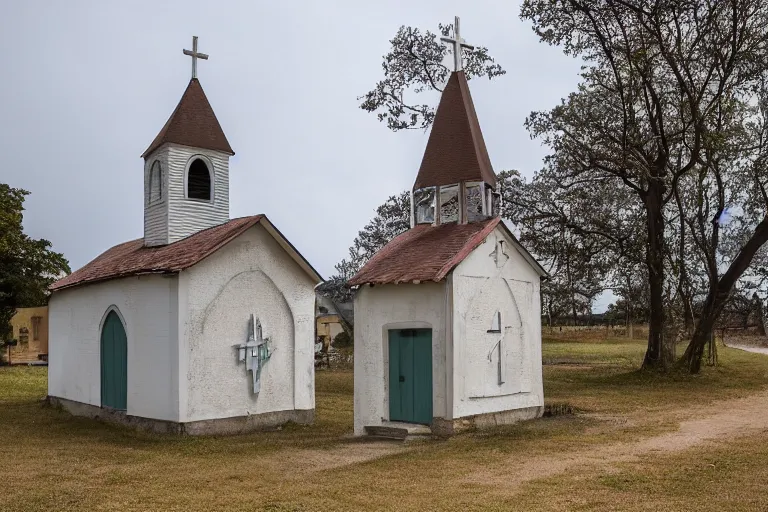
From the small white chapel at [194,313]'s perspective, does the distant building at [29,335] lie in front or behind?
behind

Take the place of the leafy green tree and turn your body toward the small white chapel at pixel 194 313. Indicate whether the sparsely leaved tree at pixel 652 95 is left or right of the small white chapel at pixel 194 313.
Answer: left

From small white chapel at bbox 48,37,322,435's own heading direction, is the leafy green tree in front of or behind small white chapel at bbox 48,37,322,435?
behind

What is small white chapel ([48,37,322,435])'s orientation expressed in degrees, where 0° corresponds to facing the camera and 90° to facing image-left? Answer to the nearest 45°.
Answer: approximately 45°

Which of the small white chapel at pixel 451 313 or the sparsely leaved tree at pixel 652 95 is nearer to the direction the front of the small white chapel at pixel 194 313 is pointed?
the small white chapel

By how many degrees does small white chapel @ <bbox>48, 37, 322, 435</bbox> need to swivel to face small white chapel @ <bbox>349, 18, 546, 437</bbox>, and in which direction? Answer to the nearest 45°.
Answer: approximately 135° to its left

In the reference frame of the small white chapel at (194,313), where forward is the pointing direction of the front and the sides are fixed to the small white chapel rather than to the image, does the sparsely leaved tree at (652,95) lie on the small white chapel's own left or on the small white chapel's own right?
on the small white chapel's own left
